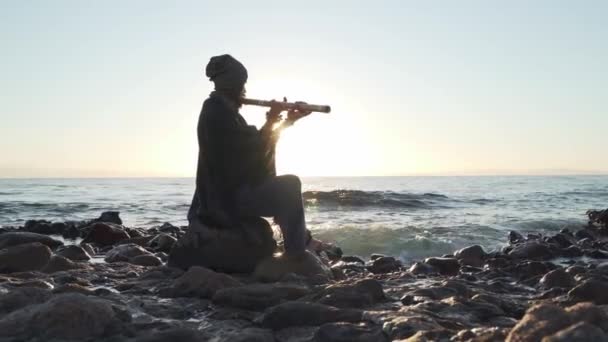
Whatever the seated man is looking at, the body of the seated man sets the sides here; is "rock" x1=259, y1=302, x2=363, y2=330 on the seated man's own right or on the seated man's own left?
on the seated man's own right

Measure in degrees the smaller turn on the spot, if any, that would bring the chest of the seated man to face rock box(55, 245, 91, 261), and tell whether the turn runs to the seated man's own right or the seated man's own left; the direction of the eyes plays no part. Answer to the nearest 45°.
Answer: approximately 135° to the seated man's own left

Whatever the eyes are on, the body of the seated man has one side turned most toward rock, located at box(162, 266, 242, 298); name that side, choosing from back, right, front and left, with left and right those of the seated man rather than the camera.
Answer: right

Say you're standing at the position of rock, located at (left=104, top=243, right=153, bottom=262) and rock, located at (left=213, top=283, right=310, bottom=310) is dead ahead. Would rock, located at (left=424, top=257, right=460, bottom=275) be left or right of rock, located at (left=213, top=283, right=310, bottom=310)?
left

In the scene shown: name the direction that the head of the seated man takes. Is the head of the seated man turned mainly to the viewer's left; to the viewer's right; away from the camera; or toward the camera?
to the viewer's right

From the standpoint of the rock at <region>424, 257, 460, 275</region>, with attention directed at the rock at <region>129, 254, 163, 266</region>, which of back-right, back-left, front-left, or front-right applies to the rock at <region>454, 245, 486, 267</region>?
back-right

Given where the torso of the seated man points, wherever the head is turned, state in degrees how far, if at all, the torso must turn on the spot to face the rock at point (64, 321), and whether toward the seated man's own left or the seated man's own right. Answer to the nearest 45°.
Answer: approximately 135° to the seated man's own right

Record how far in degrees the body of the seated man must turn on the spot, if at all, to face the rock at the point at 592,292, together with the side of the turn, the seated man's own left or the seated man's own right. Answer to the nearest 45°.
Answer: approximately 45° to the seated man's own right

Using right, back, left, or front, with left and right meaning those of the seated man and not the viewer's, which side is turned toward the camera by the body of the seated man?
right

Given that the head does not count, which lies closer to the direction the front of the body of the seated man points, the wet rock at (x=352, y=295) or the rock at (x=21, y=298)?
the wet rock

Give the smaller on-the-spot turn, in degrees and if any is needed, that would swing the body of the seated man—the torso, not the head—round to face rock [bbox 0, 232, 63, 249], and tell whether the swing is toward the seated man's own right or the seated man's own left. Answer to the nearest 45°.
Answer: approximately 135° to the seated man's own left

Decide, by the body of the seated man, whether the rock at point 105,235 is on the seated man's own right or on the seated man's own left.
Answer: on the seated man's own left
